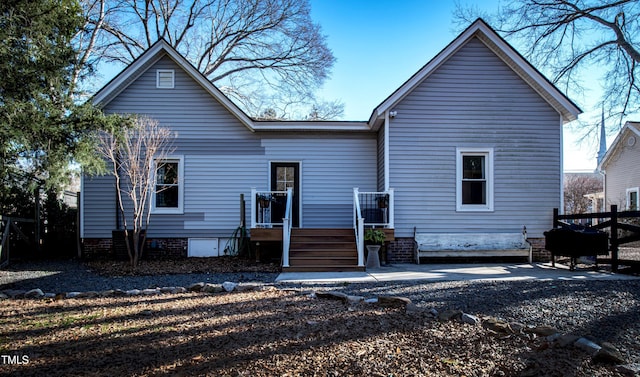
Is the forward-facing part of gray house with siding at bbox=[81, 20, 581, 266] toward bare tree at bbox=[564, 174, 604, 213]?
no

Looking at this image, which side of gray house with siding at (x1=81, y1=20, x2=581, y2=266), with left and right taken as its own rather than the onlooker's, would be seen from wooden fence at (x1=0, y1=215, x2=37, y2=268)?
right

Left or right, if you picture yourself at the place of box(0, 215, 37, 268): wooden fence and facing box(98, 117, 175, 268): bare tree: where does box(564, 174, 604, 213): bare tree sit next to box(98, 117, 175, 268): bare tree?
left

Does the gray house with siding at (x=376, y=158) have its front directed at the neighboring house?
no

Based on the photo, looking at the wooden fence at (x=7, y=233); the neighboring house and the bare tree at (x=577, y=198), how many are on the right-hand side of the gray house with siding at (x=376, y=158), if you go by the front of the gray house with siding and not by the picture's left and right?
1

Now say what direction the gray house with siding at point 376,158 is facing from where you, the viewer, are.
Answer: facing the viewer
